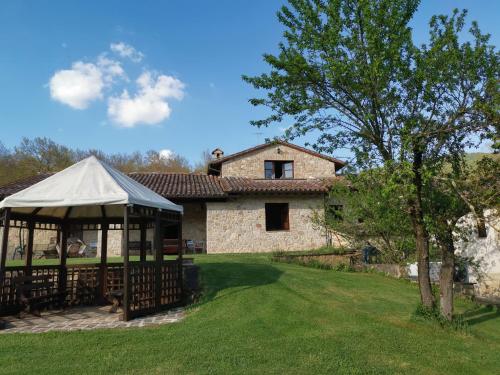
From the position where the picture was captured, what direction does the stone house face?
facing the viewer

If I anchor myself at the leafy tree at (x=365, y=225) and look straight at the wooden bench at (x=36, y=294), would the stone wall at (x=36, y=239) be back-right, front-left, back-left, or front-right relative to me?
front-right

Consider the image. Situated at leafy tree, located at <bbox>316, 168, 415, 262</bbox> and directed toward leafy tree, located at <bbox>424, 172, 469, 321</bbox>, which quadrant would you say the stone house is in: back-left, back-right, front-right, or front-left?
back-right

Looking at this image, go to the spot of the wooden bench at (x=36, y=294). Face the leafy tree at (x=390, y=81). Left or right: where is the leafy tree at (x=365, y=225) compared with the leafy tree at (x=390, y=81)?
left

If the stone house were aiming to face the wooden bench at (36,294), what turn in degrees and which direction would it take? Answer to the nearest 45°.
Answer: approximately 45° to its right

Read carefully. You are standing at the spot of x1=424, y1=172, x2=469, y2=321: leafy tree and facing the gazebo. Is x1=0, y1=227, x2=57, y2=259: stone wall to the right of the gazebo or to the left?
right

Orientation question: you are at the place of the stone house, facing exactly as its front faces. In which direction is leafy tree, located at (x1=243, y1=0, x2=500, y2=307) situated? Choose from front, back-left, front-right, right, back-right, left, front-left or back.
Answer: front

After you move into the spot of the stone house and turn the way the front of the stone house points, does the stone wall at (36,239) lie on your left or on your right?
on your right

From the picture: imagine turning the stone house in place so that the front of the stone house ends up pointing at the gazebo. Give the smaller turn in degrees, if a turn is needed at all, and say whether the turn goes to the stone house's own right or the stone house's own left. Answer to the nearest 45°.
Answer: approximately 45° to the stone house's own right
